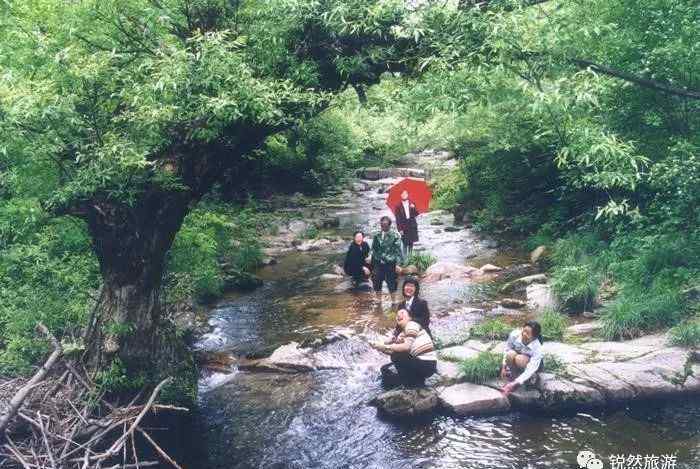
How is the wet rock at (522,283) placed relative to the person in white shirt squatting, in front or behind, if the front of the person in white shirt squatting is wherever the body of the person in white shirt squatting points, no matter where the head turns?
behind

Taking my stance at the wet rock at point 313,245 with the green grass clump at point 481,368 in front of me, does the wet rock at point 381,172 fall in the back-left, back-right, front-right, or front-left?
back-left

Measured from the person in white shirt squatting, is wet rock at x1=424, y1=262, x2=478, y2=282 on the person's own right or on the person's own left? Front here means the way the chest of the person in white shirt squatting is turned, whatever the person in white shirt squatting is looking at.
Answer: on the person's own right

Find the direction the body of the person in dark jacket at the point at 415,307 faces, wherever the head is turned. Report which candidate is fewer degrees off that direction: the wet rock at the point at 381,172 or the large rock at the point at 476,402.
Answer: the large rock

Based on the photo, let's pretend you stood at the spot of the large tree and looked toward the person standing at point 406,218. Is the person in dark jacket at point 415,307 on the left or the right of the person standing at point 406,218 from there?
right

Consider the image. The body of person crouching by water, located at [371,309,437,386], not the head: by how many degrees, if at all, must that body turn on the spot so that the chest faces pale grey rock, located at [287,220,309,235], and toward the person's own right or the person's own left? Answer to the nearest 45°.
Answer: approximately 90° to the person's own right
